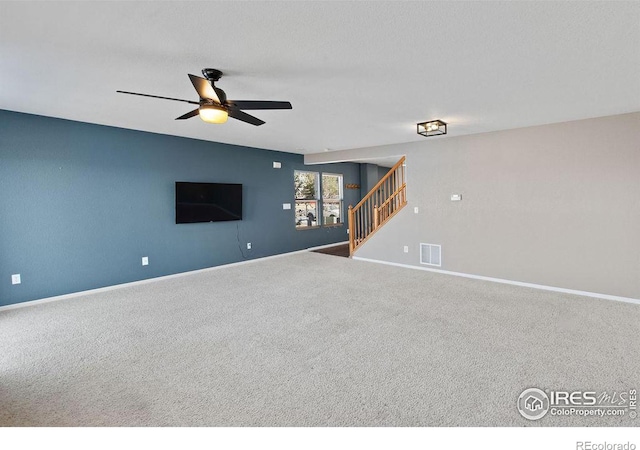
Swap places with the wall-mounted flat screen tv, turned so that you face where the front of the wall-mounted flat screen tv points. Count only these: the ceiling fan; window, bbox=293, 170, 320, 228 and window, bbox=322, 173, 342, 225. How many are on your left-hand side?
2

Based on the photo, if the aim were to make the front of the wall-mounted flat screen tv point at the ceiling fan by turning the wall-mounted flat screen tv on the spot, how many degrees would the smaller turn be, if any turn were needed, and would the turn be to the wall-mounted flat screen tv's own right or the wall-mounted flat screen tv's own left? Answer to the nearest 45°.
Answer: approximately 45° to the wall-mounted flat screen tv's own right

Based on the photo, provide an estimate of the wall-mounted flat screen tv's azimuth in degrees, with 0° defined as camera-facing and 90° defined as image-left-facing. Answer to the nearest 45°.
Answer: approximately 315°

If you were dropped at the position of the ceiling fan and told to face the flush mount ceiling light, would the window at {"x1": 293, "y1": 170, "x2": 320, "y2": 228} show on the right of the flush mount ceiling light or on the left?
left

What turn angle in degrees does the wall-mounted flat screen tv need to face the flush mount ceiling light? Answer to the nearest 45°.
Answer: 0° — it already faces it

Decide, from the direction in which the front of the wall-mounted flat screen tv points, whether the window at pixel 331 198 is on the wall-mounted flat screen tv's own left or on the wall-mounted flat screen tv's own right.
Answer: on the wall-mounted flat screen tv's own left
